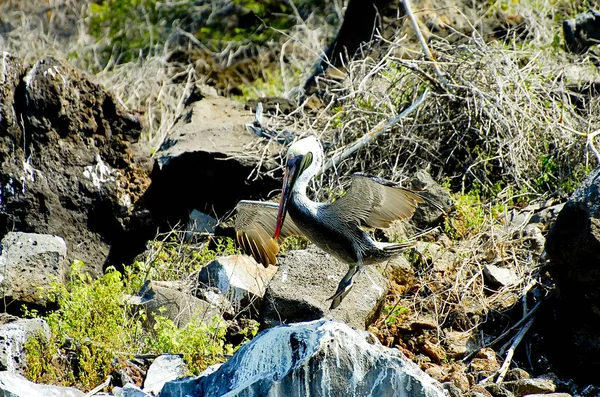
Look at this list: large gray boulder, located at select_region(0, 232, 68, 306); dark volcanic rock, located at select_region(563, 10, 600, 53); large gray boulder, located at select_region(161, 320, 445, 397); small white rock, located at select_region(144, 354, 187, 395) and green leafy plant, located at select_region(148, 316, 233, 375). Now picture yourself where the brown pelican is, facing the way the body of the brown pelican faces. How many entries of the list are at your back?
1

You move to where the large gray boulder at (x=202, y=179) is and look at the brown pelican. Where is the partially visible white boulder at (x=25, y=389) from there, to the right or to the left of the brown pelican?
right

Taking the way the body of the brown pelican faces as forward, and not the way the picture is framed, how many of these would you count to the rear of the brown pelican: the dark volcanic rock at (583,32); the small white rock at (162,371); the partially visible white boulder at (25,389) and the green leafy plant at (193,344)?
1

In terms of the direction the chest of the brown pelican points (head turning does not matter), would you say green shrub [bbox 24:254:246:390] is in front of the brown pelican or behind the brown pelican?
in front

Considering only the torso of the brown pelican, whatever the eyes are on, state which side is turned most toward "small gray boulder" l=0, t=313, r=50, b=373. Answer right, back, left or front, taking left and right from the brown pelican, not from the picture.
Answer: front

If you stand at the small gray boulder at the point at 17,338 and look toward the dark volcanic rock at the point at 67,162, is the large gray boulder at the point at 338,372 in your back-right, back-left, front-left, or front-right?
back-right

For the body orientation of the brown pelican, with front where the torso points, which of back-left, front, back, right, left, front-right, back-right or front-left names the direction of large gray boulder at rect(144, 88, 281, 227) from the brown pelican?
right

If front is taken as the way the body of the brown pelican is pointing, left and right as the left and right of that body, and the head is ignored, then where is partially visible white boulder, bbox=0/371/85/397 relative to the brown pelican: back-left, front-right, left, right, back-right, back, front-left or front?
front

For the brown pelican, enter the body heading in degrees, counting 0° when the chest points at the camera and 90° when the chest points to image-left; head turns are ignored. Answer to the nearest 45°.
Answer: approximately 45°

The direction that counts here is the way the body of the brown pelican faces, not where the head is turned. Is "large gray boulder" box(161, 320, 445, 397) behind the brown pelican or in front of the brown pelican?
in front

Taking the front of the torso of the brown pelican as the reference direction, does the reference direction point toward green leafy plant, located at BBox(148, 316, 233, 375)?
yes

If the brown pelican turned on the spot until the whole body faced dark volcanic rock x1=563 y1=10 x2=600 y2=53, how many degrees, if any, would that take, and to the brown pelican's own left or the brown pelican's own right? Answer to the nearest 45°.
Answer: approximately 180°

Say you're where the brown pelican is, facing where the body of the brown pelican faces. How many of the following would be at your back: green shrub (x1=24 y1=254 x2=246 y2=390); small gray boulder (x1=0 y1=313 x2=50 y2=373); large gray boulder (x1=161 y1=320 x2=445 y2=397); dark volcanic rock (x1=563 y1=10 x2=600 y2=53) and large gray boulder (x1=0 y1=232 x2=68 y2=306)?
1
